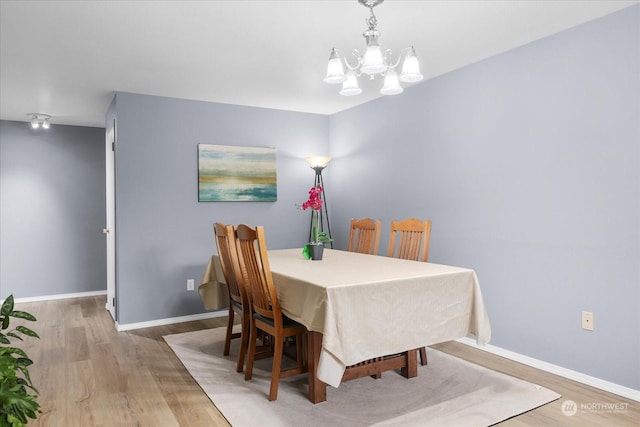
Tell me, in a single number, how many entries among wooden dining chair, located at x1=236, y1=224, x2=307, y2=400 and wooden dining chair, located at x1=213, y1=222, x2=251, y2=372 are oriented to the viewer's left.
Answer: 0

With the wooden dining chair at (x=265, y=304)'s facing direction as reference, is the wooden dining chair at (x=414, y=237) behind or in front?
in front

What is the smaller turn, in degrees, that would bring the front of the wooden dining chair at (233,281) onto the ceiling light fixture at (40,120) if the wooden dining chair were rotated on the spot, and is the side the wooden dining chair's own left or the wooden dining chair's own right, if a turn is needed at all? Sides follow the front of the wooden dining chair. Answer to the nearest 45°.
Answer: approximately 90° to the wooden dining chair's own left

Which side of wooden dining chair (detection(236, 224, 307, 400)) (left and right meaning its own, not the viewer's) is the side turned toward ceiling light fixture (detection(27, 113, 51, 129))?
left

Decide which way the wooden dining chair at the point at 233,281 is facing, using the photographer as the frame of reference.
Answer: facing away from the viewer and to the right of the viewer

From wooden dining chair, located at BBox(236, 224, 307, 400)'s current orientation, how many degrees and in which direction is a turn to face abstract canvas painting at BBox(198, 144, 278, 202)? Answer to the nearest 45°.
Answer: approximately 45° to its left

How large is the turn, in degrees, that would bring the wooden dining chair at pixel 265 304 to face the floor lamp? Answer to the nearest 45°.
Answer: approximately 45° to its left

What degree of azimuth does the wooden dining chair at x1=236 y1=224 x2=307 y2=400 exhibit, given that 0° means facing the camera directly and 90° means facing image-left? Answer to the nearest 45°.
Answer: approximately 225°

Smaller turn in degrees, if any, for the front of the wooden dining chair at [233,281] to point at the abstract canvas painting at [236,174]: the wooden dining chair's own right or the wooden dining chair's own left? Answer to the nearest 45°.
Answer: approximately 45° to the wooden dining chair's own left

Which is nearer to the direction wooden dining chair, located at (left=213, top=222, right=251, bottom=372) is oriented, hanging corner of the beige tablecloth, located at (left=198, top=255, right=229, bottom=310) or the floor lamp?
the floor lamp
